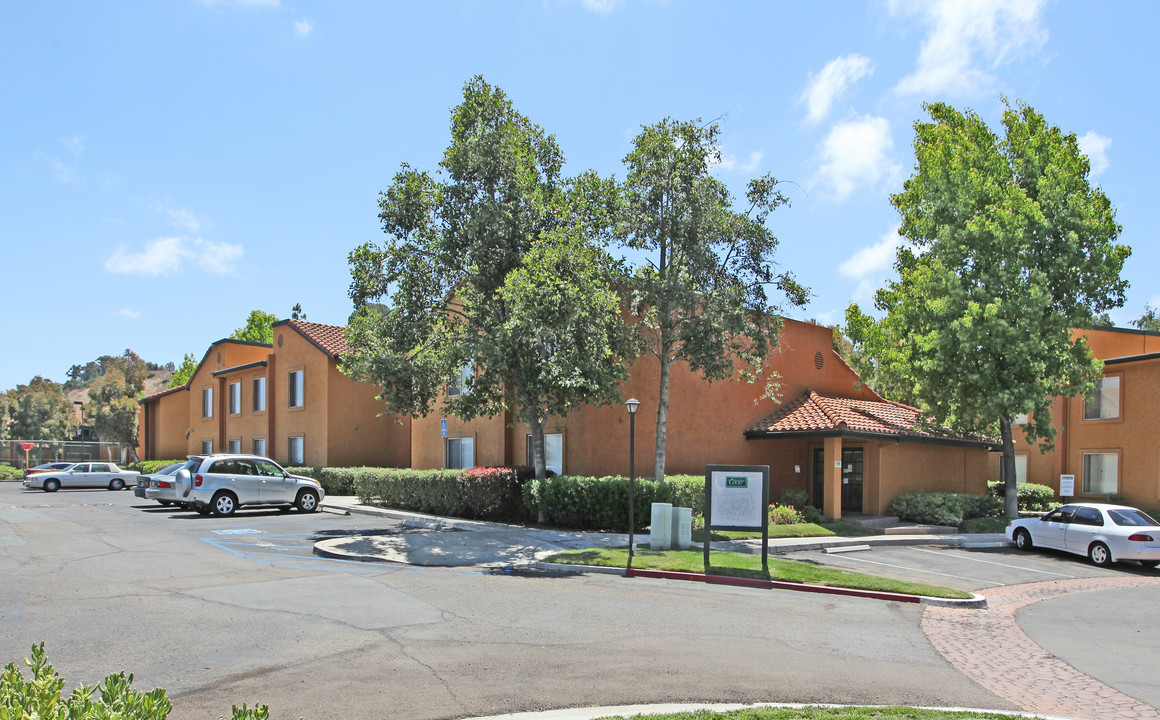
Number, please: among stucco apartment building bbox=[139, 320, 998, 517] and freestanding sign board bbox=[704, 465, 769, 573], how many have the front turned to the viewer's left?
0

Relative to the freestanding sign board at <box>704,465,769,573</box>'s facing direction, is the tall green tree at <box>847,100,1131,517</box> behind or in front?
behind

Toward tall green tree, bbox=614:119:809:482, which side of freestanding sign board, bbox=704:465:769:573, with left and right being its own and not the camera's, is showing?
back

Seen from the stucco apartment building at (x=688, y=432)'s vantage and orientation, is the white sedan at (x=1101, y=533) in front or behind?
in front

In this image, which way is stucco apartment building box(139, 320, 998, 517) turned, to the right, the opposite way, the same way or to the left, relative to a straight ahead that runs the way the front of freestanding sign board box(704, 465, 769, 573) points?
the same way

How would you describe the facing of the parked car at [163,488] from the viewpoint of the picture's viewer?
facing away from the viewer and to the right of the viewer

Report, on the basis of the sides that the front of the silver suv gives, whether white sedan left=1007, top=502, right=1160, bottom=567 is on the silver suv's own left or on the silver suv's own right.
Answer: on the silver suv's own right

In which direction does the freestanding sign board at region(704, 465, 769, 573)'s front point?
toward the camera

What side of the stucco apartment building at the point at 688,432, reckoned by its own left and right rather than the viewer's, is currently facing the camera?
front

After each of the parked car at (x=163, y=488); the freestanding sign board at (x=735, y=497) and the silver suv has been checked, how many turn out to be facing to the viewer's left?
0

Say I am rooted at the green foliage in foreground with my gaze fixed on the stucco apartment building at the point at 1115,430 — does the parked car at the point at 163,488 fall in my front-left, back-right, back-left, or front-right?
front-left
